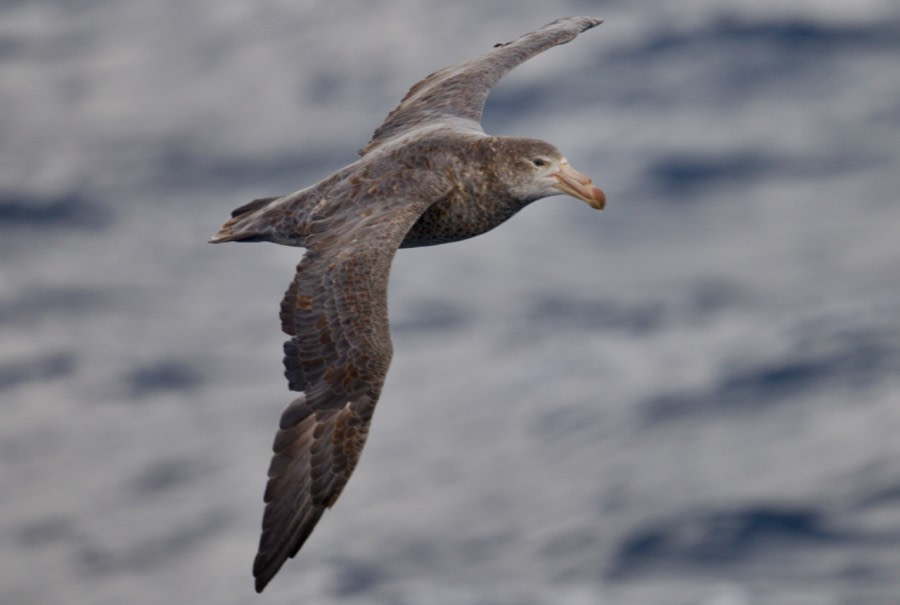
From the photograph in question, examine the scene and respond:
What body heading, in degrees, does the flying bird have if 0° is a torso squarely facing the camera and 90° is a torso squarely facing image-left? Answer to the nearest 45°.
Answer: approximately 270°
